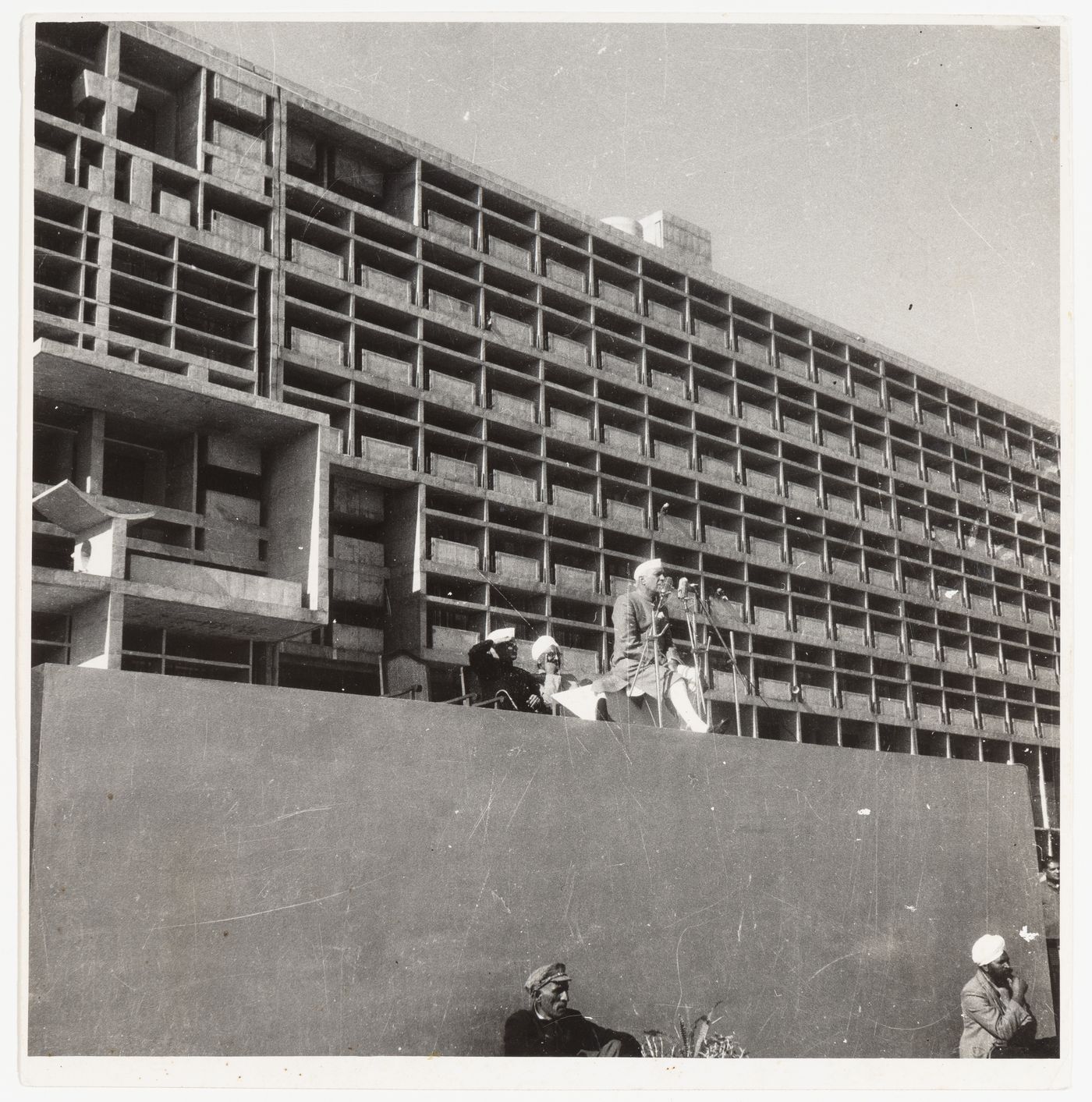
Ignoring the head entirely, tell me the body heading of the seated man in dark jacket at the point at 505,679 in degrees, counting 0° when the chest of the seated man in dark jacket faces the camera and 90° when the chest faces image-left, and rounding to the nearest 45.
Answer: approximately 315°

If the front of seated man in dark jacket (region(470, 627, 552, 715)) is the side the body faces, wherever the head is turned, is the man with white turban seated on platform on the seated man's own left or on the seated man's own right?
on the seated man's own left

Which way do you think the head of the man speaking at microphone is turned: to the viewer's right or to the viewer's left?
to the viewer's right

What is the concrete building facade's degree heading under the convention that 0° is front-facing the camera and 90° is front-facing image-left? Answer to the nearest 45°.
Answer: approximately 315°

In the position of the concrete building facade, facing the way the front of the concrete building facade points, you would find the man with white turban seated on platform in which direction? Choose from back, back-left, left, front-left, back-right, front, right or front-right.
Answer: front-right

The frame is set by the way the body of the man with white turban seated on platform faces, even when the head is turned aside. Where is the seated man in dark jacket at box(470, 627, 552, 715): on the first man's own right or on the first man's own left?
on the first man's own right
